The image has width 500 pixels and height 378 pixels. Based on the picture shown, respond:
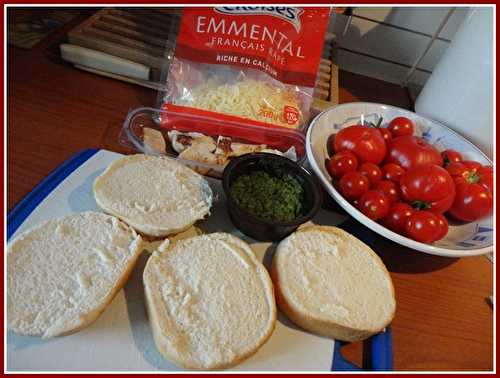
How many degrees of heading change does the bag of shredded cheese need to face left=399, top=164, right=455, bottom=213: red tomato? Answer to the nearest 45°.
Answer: approximately 45° to its left

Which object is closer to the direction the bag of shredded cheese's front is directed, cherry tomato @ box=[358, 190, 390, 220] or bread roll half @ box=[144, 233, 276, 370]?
the bread roll half

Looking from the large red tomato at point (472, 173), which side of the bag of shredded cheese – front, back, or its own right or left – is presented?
left

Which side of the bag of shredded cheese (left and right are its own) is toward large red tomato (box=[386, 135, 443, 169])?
left

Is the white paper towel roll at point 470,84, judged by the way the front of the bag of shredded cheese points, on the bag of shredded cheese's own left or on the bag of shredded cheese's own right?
on the bag of shredded cheese's own left

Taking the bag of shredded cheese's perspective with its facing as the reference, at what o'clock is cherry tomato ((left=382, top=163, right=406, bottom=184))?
The cherry tomato is roughly at 10 o'clock from the bag of shredded cheese.

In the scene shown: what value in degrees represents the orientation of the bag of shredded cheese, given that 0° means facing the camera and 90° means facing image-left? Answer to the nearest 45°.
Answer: approximately 0°

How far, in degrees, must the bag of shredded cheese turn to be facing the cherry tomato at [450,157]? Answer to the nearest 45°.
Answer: approximately 90° to its left
